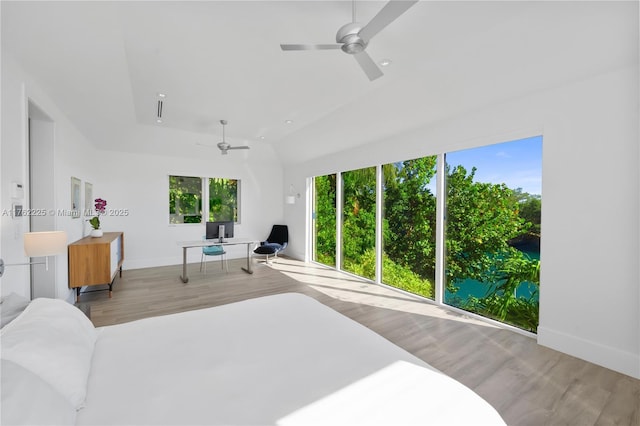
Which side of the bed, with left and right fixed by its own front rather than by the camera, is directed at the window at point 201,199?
left

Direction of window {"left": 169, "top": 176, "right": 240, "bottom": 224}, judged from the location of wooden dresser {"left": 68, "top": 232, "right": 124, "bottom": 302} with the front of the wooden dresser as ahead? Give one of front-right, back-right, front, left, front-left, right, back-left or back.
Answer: front-left

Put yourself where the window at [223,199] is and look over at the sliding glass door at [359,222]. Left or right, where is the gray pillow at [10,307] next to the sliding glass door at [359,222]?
right

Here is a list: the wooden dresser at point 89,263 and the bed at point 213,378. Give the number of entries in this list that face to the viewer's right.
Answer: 2

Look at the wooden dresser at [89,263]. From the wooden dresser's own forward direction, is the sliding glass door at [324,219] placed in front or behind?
in front

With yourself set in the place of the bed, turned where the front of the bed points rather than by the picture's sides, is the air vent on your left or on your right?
on your left

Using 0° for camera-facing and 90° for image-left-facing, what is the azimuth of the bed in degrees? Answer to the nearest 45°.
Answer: approximately 270°

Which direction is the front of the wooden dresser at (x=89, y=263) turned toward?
to the viewer's right

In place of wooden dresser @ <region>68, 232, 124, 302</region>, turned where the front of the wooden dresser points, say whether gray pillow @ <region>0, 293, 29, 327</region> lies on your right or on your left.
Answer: on your right

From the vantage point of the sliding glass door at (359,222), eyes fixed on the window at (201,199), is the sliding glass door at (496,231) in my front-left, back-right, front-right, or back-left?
back-left

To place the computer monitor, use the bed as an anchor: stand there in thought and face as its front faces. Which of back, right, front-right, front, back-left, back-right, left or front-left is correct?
left
